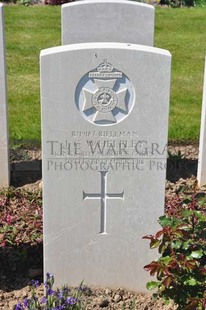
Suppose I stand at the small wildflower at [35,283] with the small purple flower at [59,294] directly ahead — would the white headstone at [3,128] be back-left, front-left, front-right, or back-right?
back-left

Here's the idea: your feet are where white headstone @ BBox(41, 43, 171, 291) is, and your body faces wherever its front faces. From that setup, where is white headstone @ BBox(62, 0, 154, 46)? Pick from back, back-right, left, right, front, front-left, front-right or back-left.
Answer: back

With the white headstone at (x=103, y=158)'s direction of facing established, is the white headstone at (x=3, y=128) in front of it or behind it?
behind
